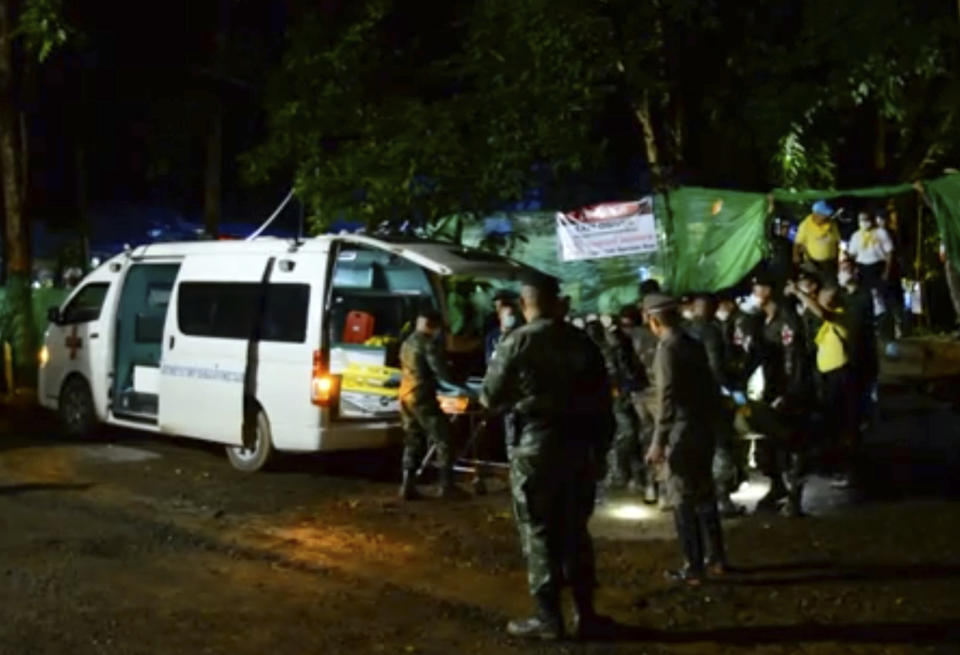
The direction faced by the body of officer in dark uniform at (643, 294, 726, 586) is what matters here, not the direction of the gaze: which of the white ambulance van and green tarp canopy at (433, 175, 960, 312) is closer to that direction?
the white ambulance van

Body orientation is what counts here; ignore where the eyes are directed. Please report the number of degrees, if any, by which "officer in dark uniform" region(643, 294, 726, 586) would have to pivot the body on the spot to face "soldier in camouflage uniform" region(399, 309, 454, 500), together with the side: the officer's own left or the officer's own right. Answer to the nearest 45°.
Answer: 0° — they already face them

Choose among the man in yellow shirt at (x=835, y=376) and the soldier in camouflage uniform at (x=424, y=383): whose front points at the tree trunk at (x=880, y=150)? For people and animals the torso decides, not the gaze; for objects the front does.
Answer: the soldier in camouflage uniform

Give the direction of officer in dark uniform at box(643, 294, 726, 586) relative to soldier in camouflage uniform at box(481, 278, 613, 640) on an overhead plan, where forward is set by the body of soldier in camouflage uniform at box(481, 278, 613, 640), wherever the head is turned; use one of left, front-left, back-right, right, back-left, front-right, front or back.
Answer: right

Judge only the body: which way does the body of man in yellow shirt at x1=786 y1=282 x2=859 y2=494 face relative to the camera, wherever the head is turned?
to the viewer's left

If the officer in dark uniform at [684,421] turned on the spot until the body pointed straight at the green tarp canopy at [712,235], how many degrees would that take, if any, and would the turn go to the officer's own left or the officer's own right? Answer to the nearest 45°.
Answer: approximately 45° to the officer's own right

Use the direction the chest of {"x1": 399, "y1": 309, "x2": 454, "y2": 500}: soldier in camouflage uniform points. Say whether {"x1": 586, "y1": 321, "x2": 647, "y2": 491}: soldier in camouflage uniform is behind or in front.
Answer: in front

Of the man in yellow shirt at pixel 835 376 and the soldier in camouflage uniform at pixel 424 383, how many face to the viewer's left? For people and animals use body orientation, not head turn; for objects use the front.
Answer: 1

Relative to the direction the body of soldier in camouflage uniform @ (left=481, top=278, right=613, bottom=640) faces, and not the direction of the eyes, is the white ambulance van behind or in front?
in front

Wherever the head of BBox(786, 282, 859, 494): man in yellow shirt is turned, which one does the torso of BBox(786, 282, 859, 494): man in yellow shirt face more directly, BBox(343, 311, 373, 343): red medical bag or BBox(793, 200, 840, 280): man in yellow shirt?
the red medical bag

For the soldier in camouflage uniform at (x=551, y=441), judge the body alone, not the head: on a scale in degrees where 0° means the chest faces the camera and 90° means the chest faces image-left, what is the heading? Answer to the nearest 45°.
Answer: approximately 135°

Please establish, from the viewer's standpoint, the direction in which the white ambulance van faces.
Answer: facing away from the viewer and to the left of the viewer

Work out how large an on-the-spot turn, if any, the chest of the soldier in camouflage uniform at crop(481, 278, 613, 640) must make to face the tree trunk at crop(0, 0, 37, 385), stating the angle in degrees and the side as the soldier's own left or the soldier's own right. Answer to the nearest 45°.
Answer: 0° — they already face it

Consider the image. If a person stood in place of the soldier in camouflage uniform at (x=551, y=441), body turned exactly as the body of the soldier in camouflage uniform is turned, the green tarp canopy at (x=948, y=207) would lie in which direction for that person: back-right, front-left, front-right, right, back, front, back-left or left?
right

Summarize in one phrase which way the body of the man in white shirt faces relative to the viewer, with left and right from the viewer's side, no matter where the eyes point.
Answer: facing the viewer and to the left of the viewer

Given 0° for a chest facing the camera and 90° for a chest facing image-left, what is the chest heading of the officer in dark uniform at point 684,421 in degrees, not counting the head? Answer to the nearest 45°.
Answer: approximately 135°

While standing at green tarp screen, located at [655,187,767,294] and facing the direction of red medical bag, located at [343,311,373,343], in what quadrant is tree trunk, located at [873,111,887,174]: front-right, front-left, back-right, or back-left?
back-right

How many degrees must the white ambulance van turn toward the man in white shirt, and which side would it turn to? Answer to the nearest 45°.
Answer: approximately 135° to its right
